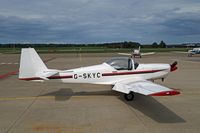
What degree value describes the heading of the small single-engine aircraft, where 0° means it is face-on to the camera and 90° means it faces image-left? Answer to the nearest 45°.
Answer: approximately 270°
